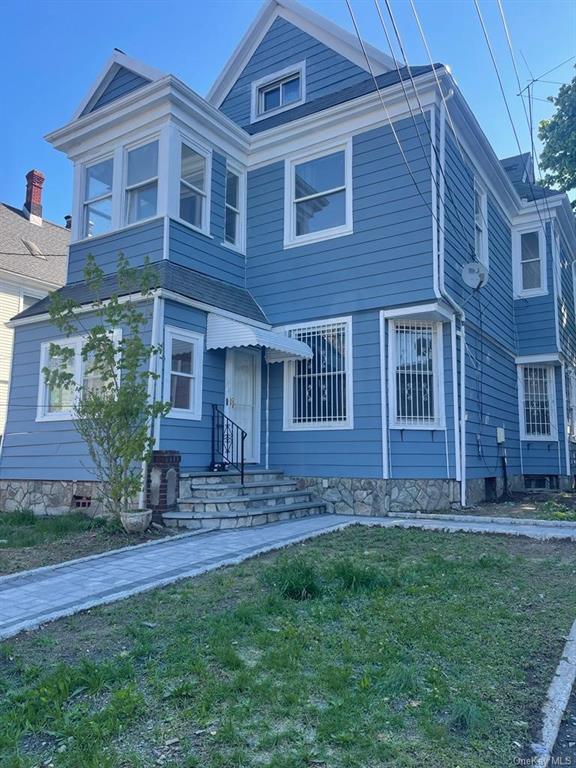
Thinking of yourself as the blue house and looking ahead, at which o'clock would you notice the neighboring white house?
The neighboring white house is roughly at 3 o'clock from the blue house.

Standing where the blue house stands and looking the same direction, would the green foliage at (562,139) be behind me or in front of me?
behind

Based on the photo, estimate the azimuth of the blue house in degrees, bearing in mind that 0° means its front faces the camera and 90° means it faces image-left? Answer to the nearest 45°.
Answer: approximately 45°
